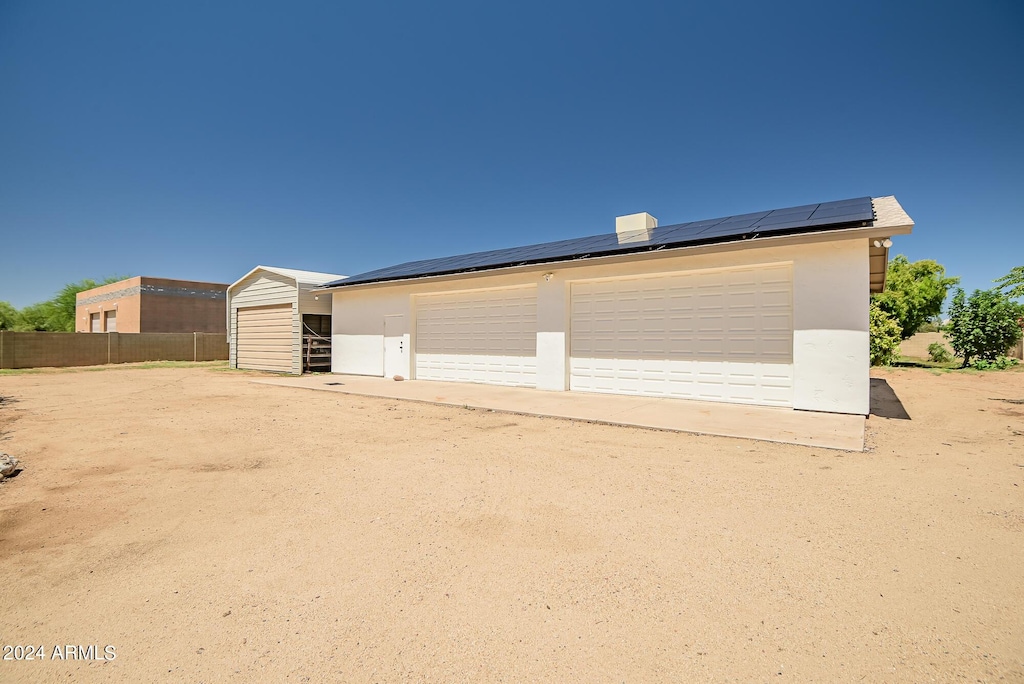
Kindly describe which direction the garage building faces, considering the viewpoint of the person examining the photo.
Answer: facing the viewer and to the left of the viewer

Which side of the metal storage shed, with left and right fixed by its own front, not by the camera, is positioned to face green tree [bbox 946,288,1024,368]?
left

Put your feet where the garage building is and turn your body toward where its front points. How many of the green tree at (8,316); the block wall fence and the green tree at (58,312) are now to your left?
0

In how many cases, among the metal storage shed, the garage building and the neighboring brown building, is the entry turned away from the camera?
0

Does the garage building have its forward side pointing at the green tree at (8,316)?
no

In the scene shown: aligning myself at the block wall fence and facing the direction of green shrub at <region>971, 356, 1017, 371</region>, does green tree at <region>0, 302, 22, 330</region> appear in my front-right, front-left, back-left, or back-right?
back-left

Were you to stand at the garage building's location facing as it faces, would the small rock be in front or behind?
in front

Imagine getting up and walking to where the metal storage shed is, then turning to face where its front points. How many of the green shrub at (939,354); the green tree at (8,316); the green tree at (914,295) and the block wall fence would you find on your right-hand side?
2

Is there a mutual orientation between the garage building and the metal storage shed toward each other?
no

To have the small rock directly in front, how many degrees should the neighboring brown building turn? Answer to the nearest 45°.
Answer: approximately 45° to its left

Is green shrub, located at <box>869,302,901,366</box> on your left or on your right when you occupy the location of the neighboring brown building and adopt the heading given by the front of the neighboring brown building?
on your left

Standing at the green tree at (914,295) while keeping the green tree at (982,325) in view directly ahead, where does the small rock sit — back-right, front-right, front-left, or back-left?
front-right

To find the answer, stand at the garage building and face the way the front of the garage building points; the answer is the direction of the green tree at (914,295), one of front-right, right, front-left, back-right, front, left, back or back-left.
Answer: back

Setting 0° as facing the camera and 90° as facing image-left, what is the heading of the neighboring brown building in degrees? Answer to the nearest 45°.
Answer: approximately 45°

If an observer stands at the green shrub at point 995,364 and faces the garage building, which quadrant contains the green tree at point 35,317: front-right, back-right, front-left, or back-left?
front-right

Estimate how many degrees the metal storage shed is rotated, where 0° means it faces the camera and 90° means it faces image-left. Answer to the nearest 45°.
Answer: approximately 45°

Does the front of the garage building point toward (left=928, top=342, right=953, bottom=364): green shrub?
no

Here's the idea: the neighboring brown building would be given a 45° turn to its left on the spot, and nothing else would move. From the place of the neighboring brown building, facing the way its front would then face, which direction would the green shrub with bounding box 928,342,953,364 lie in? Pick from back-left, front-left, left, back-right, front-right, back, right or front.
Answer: front-left

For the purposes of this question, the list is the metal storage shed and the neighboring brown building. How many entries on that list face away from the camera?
0

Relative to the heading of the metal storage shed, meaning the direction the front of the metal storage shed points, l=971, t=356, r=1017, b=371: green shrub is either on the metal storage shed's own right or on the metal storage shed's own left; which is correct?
on the metal storage shed's own left

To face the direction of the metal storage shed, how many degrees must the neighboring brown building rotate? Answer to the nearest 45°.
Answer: approximately 45° to its left

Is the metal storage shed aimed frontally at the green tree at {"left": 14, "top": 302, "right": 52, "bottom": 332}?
no

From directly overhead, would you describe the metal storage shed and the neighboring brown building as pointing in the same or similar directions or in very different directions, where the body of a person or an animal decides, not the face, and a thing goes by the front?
same or similar directions

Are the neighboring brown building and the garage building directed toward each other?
no
